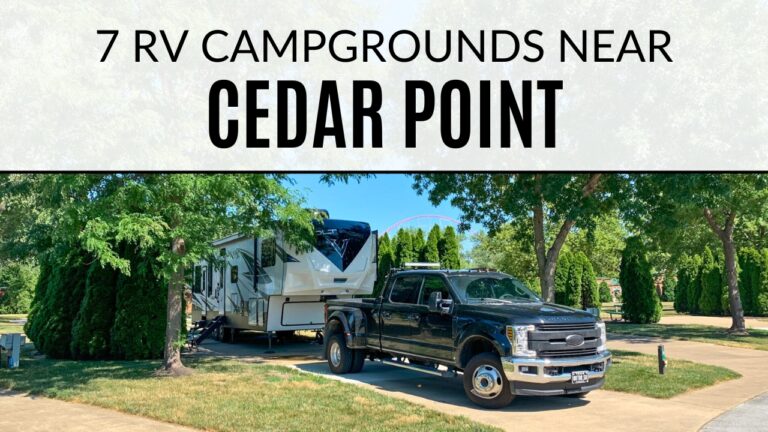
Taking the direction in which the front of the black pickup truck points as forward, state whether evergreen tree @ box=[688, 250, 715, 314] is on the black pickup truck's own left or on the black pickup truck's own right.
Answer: on the black pickup truck's own left

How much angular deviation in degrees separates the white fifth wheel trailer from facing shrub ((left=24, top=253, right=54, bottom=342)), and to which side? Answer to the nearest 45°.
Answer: approximately 135° to its right

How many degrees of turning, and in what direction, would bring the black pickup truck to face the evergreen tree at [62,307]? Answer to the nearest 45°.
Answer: approximately 180°

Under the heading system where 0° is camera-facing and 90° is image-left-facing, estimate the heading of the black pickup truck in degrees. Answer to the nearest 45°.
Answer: approximately 315°

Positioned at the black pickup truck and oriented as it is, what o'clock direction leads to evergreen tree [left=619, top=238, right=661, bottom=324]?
The evergreen tree is roughly at 8 o'clock from the black pickup truck.

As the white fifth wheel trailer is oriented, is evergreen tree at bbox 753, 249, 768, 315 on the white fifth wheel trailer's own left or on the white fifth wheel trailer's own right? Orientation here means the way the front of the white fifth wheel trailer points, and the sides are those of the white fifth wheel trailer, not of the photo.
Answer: on the white fifth wheel trailer's own left

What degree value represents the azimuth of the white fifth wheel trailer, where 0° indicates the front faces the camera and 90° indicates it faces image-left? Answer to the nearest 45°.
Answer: approximately 315°
